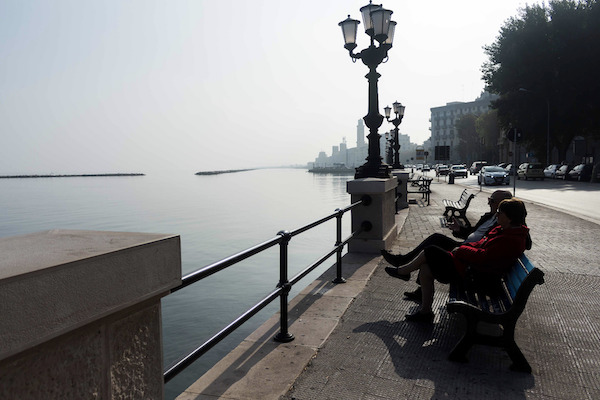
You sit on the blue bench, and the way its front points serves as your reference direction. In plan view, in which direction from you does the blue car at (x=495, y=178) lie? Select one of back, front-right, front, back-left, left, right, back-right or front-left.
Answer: right

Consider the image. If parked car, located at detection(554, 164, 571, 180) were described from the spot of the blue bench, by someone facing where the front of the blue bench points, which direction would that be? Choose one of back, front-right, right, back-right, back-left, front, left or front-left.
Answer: right

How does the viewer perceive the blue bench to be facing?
facing to the left of the viewer

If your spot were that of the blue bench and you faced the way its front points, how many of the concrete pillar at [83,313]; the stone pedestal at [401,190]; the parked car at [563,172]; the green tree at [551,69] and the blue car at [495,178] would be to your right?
4

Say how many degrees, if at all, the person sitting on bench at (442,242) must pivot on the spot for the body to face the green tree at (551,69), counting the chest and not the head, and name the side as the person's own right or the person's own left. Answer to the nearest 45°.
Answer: approximately 90° to the person's own right

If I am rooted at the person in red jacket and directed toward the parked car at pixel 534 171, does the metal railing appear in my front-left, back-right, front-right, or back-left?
back-left

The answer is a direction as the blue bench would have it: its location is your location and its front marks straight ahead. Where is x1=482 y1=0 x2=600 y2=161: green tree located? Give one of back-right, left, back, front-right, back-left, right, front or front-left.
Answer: right

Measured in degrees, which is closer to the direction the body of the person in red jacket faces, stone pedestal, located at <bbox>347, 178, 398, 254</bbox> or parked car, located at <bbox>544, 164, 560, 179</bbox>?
the stone pedestal

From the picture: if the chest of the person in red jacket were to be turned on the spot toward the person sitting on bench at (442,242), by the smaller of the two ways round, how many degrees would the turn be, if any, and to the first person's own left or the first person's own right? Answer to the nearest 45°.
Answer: approximately 90° to the first person's own right

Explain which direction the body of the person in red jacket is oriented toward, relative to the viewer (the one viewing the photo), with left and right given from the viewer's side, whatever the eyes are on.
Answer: facing to the left of the viewer

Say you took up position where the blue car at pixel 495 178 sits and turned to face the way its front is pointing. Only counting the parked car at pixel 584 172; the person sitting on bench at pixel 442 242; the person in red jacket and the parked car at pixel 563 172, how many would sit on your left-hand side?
2

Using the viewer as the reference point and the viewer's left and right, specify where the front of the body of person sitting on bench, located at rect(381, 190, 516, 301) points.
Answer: facing to the left of the viewer

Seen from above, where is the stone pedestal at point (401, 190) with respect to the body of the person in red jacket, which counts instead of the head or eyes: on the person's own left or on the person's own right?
on the person's own right

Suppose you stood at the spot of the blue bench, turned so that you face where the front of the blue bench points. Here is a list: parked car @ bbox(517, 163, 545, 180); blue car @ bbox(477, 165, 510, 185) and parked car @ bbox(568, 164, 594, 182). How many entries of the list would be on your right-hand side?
3
